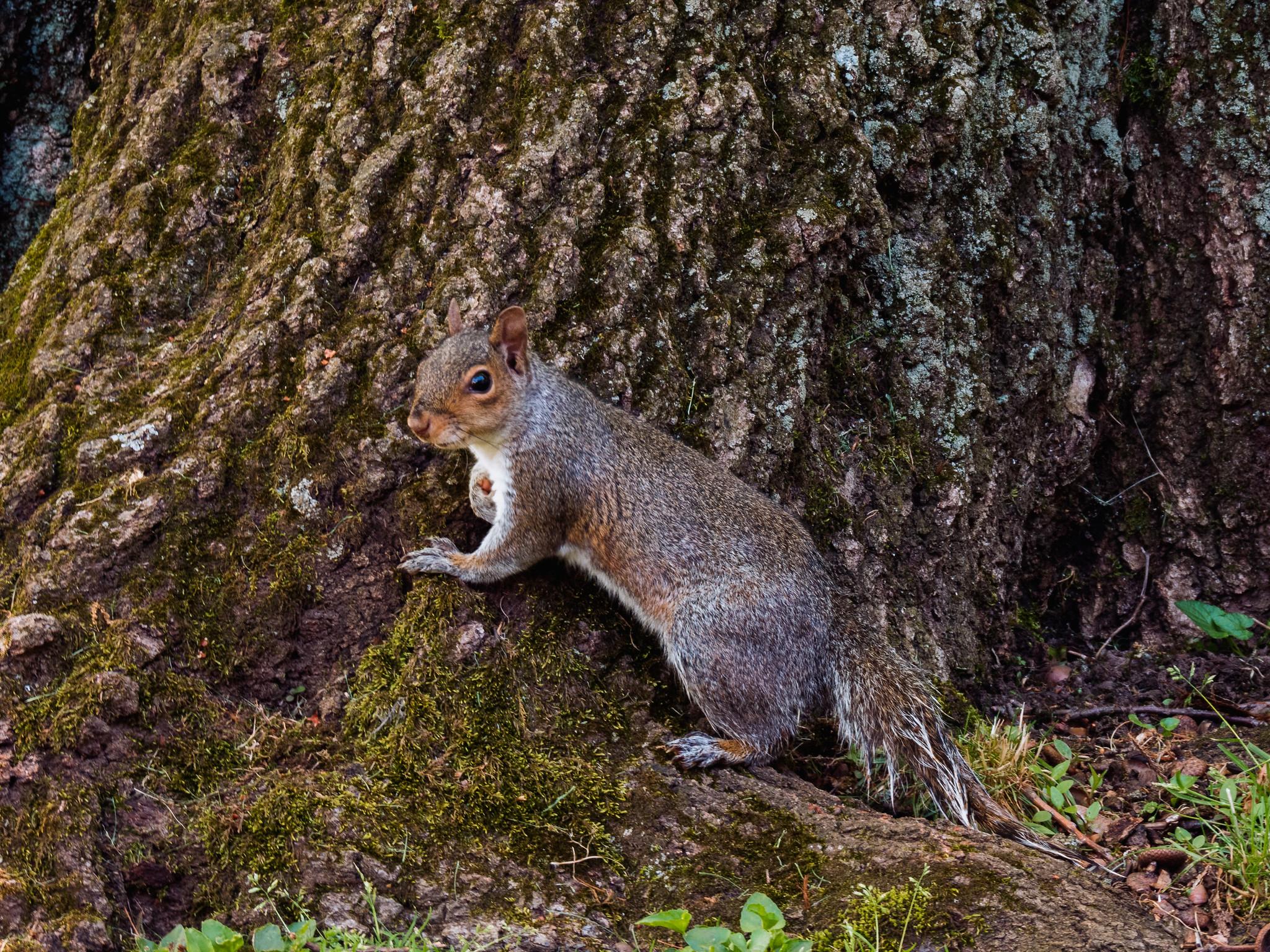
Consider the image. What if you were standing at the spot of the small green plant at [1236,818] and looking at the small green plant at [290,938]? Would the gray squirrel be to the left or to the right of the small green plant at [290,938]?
right

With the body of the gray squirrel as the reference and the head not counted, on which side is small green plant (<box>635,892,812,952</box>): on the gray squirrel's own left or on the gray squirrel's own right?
on the gray squirrel's own left

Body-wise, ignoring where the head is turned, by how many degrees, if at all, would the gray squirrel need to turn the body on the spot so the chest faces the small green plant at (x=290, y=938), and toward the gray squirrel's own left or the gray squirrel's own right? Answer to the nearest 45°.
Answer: approximately 45° to the gray squirrel's own left

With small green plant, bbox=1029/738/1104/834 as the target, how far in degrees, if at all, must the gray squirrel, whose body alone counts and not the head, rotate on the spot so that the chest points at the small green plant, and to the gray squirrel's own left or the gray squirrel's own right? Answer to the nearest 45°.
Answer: approximately 180°

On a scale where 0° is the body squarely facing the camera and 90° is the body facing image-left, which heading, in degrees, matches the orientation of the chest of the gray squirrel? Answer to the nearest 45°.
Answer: approximately 90°
